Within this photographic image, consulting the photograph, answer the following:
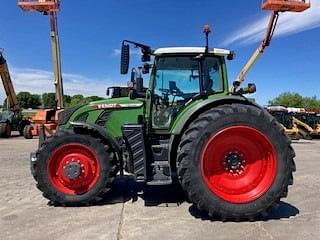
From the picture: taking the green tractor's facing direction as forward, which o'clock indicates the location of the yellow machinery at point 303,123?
The yellow machinery is roughly at 4 o'clock from the green tractor.

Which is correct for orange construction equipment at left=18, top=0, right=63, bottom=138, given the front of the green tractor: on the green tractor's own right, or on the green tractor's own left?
on the green tractor's own right

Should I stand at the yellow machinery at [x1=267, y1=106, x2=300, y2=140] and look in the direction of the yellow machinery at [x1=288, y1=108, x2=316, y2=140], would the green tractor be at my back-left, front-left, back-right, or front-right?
back-right

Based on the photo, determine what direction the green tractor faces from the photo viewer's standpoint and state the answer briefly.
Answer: facing to the left of the viewer
